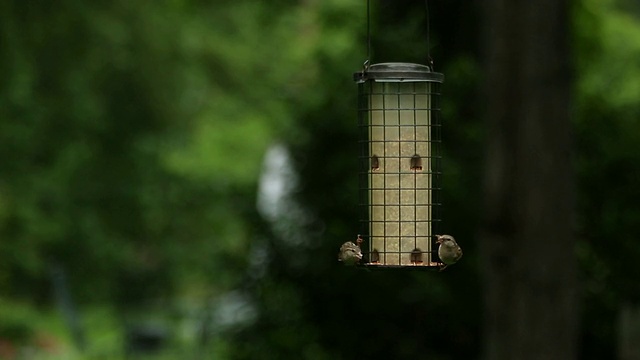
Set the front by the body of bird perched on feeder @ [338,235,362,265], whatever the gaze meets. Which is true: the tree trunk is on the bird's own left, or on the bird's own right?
on the bird's own left

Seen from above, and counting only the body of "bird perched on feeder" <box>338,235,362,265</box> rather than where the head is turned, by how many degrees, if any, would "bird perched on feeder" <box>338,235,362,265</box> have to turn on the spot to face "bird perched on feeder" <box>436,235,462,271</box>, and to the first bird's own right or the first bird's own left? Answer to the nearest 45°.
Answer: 0° — it already faces it

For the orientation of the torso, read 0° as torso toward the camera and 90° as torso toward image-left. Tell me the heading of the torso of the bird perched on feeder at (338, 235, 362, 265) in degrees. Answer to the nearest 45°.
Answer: approximately 270°
